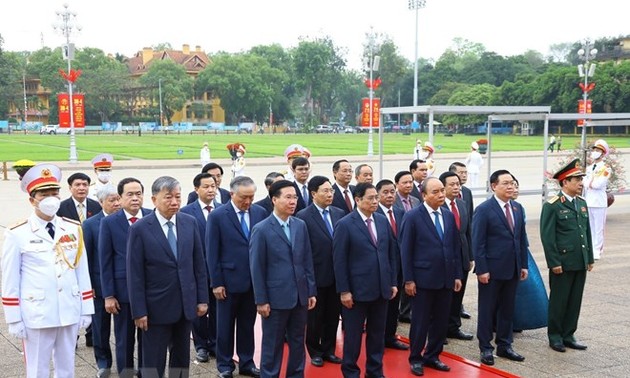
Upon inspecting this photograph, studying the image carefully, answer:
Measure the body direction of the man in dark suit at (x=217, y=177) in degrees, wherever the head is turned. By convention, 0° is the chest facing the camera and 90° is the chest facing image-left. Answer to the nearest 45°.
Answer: approximately 315°

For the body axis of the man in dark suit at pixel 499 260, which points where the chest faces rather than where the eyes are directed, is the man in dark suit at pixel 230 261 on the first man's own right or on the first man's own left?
on the first man's own right

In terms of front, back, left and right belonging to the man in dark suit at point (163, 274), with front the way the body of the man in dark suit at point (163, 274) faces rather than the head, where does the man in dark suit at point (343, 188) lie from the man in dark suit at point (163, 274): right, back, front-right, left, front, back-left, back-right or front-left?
left

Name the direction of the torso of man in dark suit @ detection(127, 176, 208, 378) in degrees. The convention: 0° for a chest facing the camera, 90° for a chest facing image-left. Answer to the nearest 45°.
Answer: approximately 315°

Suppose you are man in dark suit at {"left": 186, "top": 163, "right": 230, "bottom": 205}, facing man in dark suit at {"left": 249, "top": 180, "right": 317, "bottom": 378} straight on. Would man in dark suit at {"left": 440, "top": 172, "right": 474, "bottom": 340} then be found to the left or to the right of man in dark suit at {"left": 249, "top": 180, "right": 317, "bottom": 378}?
left

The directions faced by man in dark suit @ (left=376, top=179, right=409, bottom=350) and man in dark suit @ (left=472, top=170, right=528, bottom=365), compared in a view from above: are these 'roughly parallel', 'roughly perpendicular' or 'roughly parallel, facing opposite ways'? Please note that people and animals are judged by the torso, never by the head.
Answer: roughly parallel

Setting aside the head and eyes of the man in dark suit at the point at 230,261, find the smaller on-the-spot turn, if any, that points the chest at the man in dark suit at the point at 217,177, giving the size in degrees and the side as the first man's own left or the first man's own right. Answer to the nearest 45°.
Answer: approximately 135° to the first man's own left

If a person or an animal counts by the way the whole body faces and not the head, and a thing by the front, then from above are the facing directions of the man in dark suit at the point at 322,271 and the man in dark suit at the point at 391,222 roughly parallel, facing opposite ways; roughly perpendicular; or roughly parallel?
roughly parallel

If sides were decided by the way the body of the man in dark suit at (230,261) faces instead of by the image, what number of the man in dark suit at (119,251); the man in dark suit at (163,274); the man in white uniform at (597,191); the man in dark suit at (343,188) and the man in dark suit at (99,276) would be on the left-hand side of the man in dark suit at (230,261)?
2

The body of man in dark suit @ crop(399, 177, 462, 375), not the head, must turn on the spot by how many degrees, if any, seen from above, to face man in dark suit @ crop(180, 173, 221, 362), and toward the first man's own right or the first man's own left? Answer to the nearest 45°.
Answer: approximately 135° to the first man's own right

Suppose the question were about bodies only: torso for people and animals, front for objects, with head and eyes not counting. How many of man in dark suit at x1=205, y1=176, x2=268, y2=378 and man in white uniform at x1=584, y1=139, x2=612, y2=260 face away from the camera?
0

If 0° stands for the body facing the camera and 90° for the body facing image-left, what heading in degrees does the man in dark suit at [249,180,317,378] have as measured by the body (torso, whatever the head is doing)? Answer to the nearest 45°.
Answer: approximately 315°

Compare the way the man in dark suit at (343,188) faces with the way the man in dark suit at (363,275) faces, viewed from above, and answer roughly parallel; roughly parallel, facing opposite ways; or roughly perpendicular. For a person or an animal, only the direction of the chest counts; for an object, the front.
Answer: roughly parallel

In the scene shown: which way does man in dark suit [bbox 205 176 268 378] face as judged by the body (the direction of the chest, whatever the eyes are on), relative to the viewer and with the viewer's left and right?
facing the viewer and to the right of the viewer

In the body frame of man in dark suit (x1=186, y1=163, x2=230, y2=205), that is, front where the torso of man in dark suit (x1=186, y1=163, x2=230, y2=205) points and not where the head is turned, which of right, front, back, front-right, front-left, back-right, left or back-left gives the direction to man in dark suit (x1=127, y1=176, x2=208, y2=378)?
front-right

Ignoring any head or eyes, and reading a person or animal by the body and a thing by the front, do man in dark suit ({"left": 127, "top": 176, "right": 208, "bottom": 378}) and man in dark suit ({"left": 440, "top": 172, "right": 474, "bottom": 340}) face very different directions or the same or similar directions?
same or similar directions

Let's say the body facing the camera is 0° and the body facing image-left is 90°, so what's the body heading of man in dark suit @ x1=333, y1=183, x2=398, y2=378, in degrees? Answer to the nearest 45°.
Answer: approximately 315°
